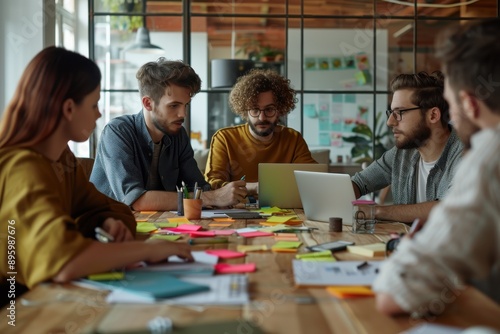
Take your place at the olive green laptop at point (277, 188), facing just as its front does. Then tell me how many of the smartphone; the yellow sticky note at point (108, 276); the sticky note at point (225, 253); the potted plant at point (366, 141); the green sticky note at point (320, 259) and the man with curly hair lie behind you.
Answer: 4

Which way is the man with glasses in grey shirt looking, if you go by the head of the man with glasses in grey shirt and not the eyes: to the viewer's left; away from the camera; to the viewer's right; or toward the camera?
to the viewer's left

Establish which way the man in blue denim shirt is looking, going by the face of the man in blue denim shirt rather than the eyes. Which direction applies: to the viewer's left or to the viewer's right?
to the viewer's right

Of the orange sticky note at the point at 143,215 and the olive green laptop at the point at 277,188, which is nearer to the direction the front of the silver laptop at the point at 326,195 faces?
the olive green laptop

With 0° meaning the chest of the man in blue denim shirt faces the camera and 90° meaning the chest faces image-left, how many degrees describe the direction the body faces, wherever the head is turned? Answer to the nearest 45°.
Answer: approximately 315°

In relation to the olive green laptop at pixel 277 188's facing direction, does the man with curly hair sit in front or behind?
in front

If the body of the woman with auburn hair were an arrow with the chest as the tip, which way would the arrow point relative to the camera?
to the viewer's right

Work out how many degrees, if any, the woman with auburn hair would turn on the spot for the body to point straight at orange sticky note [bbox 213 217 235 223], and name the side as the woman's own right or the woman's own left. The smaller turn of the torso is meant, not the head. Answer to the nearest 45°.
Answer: approximately 45° to the woman's own left

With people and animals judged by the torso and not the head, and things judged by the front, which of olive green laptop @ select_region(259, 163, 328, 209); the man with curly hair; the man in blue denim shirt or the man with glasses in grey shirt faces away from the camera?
the olive green laptop

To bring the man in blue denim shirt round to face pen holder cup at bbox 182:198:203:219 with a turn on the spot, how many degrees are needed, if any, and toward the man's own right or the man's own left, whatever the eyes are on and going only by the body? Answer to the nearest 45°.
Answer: approximately 45° to the man's own right

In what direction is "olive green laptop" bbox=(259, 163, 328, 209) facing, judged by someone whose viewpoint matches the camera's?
facing away from the viewer

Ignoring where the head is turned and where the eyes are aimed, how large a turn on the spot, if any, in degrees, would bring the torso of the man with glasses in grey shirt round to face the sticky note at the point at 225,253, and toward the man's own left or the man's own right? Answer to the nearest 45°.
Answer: approximately 45° to the man's own left

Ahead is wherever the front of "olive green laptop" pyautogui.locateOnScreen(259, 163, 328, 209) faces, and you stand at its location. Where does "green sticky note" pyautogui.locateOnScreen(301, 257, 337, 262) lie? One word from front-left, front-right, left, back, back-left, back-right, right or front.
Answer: back
